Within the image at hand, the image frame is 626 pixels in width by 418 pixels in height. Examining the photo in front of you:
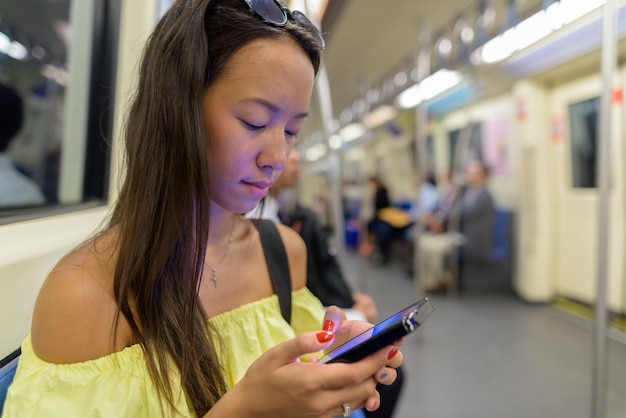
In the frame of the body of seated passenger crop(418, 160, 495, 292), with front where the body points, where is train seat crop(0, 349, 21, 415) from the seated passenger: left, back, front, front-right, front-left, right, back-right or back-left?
left

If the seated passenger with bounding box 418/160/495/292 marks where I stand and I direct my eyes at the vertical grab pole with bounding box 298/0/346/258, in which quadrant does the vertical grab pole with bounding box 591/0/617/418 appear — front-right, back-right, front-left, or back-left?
front-left

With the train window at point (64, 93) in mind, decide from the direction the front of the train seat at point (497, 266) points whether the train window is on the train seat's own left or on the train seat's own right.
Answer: on the train seat's own left

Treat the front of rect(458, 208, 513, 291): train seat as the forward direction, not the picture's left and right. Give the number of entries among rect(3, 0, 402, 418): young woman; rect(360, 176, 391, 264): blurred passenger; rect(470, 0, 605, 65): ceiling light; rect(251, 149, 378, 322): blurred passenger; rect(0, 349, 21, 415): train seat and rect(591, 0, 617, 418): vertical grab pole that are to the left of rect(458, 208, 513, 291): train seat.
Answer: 5

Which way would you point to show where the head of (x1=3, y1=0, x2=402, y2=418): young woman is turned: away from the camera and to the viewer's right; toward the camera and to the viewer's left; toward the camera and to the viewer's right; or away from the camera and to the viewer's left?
toward the camera and to the viewer's right

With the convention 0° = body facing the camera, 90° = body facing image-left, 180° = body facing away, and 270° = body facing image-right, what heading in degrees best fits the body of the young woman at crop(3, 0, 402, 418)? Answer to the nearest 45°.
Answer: approximately 315°

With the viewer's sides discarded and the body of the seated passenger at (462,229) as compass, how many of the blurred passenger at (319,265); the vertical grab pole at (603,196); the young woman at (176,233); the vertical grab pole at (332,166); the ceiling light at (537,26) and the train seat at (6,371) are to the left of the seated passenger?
6

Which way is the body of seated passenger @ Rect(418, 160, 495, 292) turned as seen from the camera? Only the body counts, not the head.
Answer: to the viewer's left

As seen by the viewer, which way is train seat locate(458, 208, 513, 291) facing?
to the viewer's left
